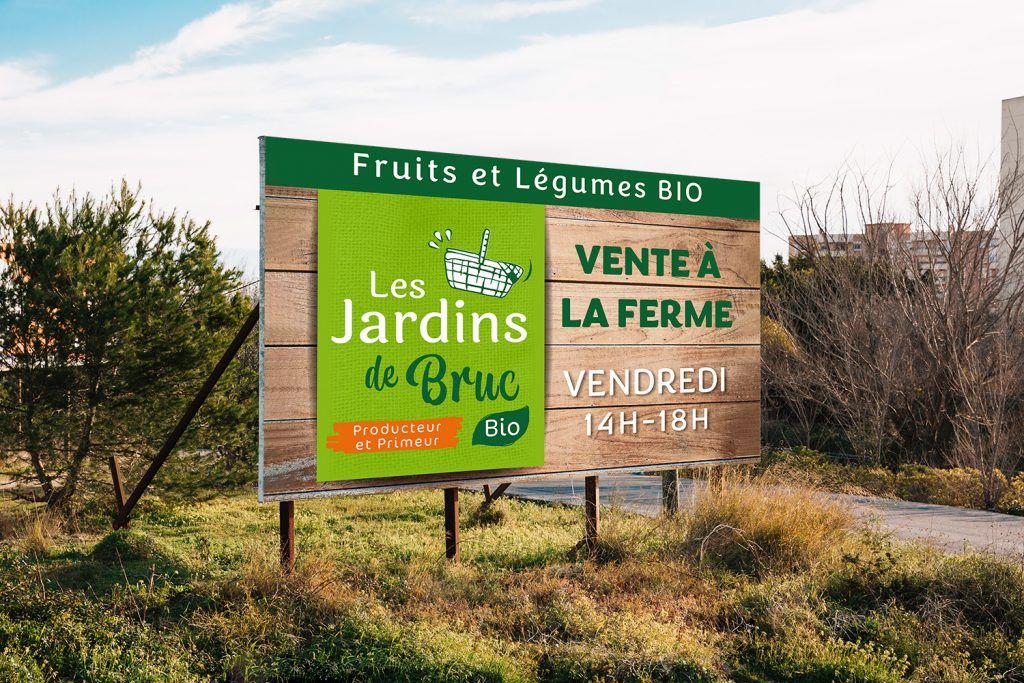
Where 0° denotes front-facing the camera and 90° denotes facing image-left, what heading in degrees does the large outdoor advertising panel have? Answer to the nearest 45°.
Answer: approximately 315°

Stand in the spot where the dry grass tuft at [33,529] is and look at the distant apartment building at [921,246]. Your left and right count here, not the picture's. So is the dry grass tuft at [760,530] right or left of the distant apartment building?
right

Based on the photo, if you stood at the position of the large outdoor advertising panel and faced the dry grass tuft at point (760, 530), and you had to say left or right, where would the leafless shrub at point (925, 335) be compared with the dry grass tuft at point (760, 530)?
left

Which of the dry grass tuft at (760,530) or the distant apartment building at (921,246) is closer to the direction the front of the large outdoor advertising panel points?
the dry grass tuft

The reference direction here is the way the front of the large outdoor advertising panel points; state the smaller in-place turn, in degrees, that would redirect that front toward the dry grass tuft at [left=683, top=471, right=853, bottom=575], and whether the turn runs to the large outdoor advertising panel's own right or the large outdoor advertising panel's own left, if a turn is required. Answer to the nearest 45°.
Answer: approximately 45° to the large outdoor advertising panel's own left

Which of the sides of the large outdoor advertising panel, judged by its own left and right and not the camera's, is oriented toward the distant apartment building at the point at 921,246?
left

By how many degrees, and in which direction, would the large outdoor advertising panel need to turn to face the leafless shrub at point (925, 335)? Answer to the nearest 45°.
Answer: approximately 90° to its left

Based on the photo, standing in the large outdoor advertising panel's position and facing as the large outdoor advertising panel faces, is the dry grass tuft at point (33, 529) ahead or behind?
behind
